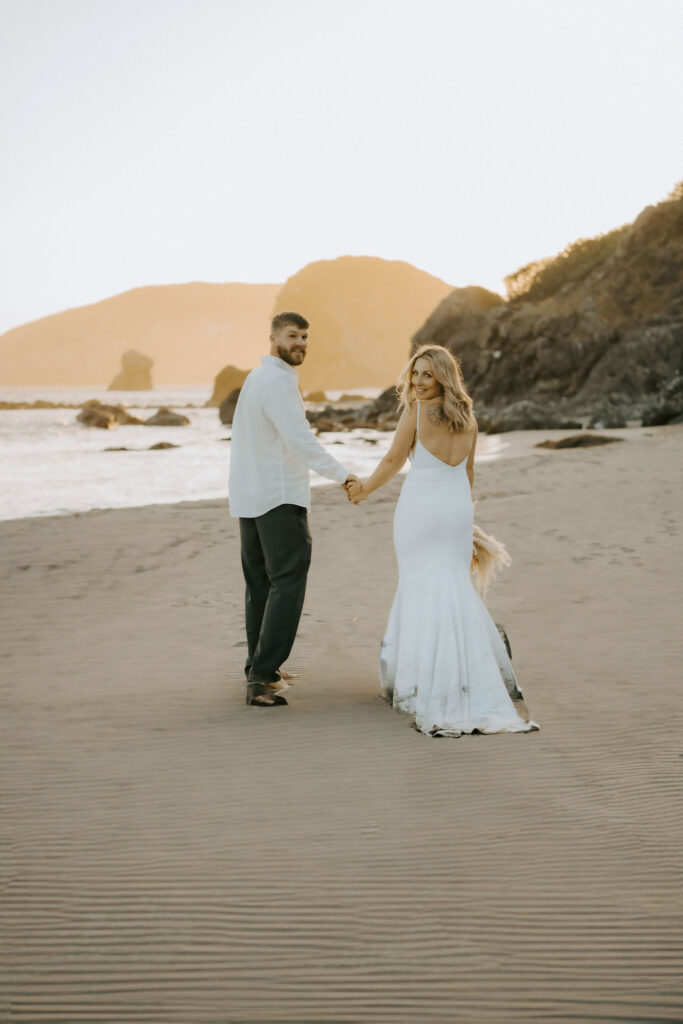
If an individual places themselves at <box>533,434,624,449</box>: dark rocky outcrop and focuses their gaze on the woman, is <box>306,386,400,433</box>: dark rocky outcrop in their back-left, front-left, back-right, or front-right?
back-right

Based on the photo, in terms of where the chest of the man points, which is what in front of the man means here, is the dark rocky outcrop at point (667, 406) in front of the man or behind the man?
in front

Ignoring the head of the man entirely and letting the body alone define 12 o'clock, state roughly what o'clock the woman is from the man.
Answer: The woman is roughly at 2 o'clock from the man.

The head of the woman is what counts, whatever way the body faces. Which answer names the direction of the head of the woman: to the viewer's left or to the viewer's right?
to the viewer's left

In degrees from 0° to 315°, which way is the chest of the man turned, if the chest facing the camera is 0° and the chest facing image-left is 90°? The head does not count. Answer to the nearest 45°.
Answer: approximately 225°

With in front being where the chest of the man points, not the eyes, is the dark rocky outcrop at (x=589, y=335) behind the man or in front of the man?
in front

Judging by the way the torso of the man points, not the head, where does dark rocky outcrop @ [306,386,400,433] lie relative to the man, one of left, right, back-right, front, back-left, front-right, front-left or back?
front-left
